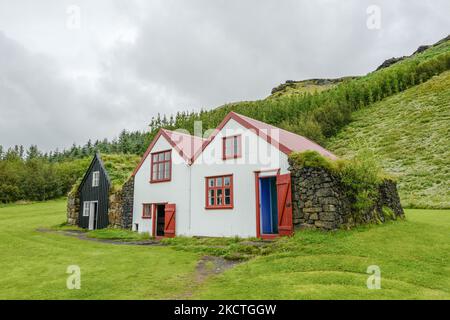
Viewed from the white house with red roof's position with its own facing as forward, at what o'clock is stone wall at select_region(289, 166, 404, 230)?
The stone wall is roughly at 9 o'clock from the white house with red roof.

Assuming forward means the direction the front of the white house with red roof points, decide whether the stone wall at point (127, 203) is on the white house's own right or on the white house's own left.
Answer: on the white house's own right

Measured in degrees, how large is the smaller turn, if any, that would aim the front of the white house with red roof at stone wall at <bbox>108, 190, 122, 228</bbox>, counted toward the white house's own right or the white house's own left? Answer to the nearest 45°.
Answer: approximately 90° to the white house's own right

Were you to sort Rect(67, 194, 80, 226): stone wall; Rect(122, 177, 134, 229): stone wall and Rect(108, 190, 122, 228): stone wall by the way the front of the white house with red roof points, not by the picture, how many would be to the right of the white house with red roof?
3

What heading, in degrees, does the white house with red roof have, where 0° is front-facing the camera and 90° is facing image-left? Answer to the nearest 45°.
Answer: approximately 45°

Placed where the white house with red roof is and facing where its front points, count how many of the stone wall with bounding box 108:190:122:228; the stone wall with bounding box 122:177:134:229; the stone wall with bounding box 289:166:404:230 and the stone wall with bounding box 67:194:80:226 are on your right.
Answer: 3

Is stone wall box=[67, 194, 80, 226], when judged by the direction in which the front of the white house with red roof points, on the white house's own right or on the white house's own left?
on the white house's own right
